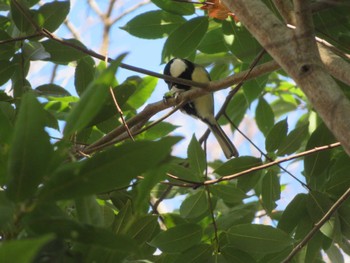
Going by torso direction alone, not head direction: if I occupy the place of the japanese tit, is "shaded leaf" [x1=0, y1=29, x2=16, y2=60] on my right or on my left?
on my left

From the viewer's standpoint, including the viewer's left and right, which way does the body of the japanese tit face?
facing to the left of the viewer

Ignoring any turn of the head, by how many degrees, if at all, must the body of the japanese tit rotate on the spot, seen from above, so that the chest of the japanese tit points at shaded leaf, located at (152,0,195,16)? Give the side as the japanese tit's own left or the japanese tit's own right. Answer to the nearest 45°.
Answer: approximately 90° to the japanese tit's own left

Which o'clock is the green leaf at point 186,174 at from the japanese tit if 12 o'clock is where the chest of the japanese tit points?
The green leaf is roughly at 9 o'clock from the japanese tit.
